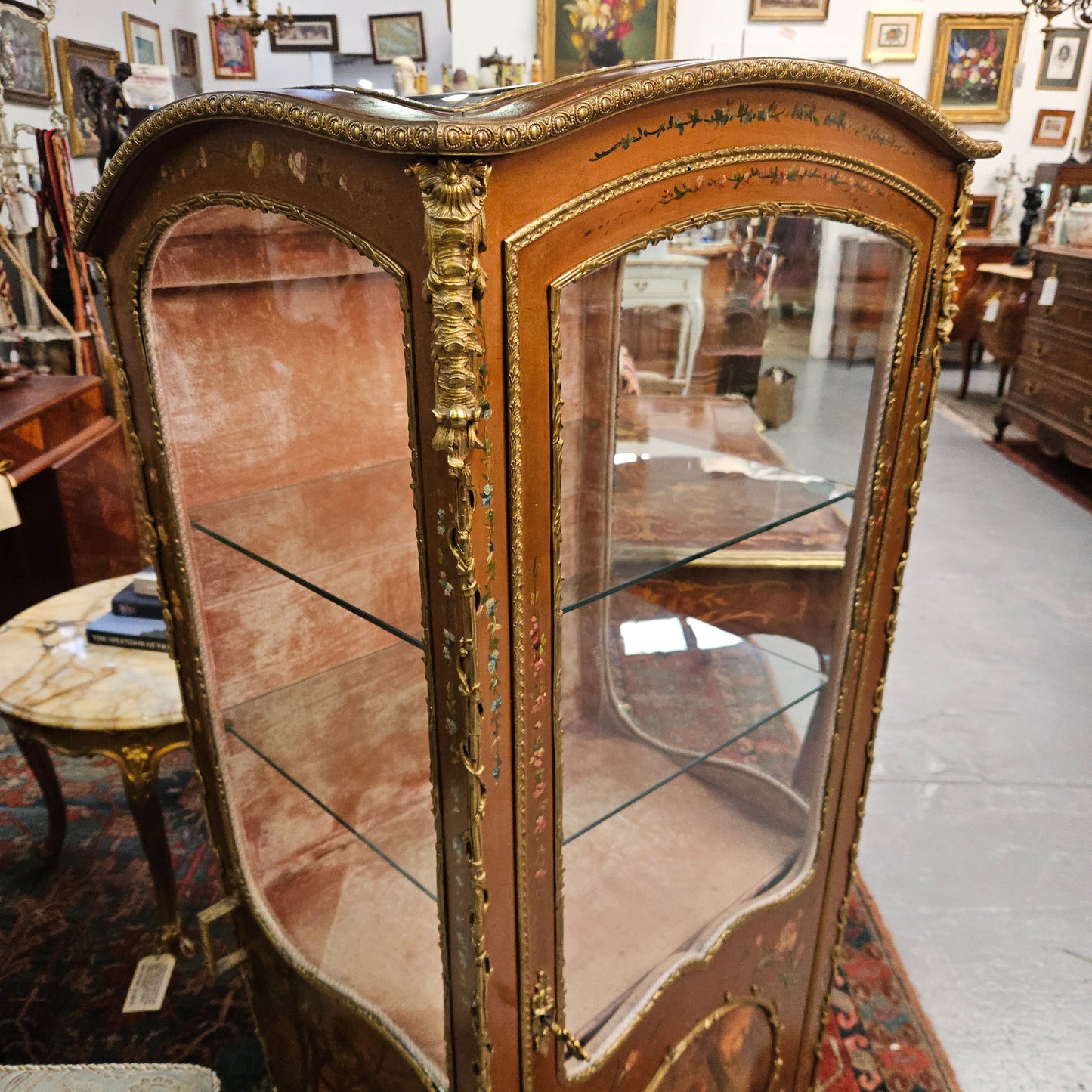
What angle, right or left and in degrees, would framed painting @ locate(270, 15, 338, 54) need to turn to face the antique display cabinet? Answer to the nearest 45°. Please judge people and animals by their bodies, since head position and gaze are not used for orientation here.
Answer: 0° — it already faces it

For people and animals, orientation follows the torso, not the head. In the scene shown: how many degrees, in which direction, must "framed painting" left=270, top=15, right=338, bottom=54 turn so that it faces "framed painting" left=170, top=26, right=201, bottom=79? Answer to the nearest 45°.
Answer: approximately 45° to its right

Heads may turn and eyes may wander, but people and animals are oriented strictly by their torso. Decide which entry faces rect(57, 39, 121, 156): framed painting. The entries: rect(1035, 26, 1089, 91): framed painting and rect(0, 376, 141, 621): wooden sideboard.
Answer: rect(1035, 26, 1089, 91): framed painting

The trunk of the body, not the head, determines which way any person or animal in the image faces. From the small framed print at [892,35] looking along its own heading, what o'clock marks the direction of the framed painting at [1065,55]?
The framed painting is roughly at 8 o'clock from the small framed print.

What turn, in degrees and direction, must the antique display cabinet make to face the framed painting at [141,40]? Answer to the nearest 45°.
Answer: approximately 180°

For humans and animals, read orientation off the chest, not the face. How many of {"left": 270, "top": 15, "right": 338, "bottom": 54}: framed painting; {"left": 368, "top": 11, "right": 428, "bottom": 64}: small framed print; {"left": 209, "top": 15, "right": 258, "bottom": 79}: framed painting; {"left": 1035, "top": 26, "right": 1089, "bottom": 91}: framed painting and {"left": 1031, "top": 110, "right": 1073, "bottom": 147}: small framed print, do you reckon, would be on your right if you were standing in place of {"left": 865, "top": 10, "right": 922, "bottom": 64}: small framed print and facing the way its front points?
3

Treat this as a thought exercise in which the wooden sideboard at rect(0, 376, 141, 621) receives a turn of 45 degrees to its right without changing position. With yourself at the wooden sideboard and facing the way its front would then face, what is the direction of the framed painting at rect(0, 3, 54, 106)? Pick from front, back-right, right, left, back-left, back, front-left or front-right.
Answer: back

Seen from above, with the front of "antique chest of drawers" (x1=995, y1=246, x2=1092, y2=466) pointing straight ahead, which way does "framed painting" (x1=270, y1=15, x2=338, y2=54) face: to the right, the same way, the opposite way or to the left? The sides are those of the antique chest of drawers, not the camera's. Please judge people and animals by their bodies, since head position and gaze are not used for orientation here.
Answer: to the left

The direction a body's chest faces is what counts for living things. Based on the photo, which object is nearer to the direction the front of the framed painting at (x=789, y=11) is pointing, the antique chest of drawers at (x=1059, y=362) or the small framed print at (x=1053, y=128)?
the antique chest of drawers

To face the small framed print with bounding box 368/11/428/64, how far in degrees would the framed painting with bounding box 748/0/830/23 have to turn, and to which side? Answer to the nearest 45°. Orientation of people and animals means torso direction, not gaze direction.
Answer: approximately 90° to its right
